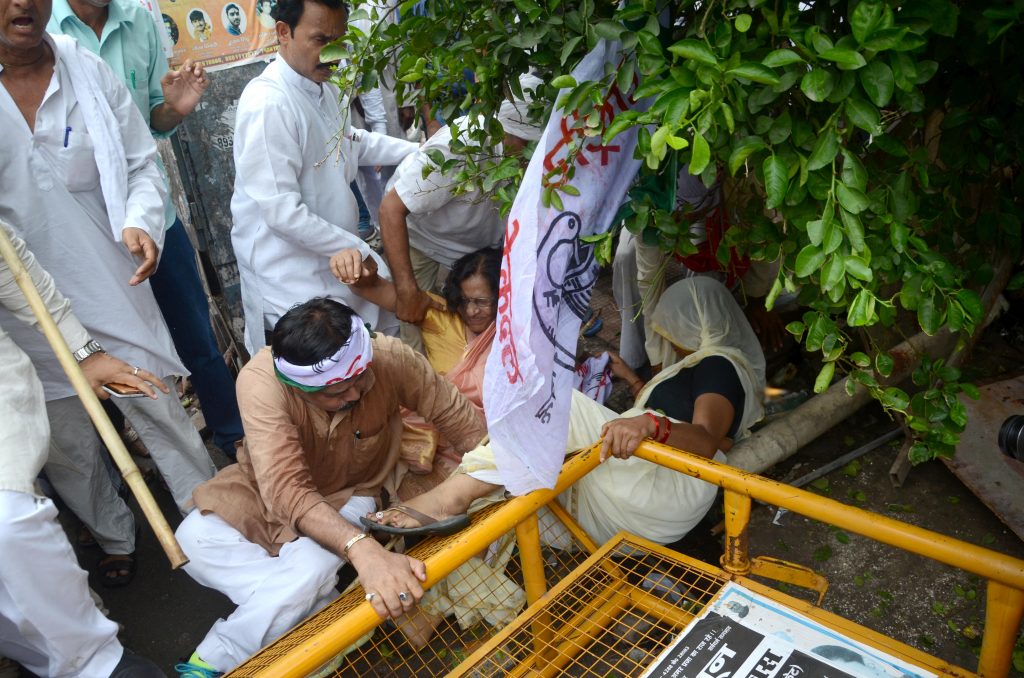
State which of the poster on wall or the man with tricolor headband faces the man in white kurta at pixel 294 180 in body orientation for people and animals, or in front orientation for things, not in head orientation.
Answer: the poster on wall

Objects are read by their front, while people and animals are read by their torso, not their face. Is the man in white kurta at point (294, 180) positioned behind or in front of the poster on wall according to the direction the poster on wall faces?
in front

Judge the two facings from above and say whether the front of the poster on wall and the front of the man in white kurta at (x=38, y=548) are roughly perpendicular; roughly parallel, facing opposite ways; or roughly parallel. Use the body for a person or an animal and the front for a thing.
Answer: roughly perpendicular

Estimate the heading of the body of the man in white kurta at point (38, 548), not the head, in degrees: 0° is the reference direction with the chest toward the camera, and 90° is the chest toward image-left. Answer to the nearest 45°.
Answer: approximately 270°

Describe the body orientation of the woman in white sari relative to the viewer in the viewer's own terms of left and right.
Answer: facing to the left of the viewer

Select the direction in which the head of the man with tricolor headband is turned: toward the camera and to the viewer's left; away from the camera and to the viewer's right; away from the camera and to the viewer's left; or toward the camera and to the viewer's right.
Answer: toward the camera and to the viewer's right

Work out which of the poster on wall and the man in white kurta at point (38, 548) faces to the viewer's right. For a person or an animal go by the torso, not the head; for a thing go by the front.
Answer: the man in white kurta

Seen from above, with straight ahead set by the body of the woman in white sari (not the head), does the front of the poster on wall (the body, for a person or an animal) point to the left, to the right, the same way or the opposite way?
to the left

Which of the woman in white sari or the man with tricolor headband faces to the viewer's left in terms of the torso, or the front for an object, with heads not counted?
the woman in white sari
